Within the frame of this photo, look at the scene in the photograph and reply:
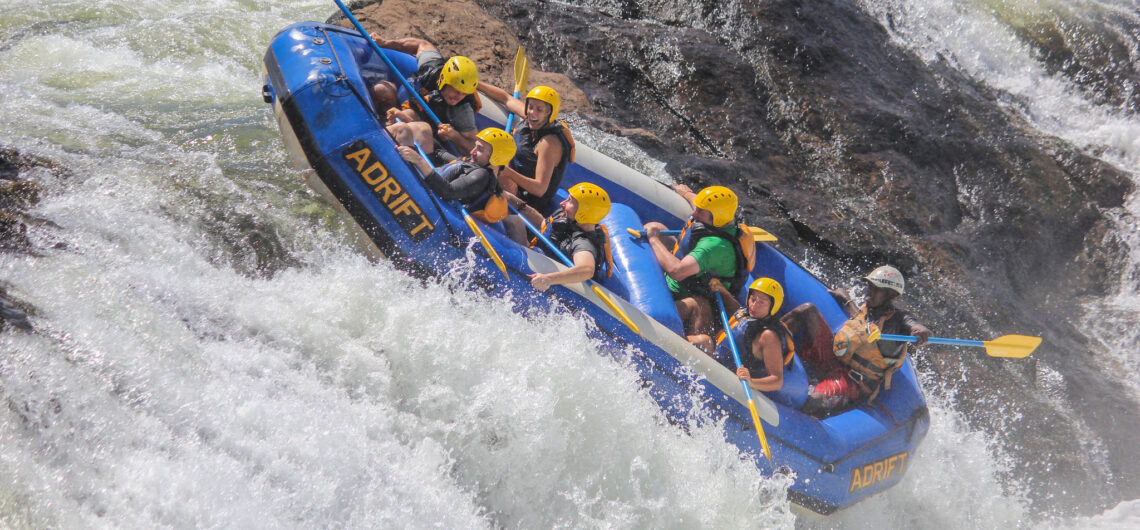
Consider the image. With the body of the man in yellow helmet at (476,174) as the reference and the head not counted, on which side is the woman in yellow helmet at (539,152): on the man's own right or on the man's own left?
on the man's own right

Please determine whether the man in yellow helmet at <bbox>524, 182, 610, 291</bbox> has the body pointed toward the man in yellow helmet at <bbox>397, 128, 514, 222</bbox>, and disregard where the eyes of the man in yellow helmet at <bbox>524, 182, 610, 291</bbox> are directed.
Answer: yes

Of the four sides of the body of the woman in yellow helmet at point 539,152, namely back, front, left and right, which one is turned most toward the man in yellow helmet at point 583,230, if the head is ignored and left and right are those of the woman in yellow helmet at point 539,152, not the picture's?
left

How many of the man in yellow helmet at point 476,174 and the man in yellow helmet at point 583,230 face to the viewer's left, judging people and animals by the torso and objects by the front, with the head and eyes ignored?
2

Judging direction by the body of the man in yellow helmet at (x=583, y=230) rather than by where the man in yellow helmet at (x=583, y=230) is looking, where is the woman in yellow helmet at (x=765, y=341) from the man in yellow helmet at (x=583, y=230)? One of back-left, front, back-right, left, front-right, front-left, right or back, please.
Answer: back

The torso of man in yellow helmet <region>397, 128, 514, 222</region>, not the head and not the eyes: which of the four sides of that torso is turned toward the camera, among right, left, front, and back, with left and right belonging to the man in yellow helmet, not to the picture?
left

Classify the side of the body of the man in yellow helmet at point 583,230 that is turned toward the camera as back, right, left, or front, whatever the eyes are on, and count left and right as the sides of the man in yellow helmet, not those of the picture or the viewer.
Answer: left

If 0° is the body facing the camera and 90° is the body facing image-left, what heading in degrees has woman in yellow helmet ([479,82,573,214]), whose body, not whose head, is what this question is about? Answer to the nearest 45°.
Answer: approximately 45°

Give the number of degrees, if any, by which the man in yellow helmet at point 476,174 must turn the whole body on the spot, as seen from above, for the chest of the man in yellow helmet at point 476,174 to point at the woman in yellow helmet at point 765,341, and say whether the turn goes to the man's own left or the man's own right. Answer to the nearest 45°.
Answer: approximately 180°

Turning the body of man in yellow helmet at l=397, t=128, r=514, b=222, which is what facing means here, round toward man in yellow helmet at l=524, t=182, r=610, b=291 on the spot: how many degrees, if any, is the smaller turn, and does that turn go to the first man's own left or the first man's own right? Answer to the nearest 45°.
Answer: approximately 180°
